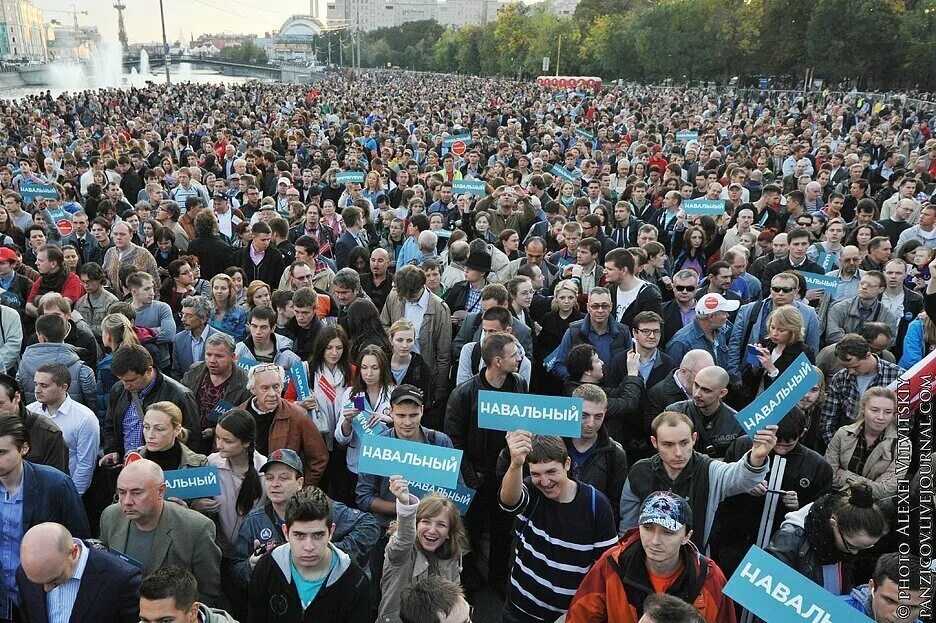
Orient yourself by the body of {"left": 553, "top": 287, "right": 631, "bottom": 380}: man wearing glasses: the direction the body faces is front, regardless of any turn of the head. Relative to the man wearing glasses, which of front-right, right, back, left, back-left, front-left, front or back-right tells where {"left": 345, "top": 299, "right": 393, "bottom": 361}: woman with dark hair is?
right

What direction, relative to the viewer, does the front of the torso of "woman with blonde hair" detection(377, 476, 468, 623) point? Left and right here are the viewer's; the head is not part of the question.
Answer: facing the viewer

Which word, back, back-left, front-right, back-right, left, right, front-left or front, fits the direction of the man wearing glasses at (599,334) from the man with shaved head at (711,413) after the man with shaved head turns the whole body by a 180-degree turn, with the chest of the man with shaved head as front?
left

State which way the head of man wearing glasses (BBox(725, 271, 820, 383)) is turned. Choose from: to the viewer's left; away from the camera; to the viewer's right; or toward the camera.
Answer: toward the camera

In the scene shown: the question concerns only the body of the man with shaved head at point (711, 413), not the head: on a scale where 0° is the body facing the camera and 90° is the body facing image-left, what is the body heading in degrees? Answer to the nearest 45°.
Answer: approximately 45°

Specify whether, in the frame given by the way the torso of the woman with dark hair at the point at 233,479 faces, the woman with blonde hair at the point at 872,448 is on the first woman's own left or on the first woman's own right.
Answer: on the first woman's own left

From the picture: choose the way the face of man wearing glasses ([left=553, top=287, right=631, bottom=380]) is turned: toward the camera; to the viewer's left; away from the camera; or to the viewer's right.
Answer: toward the camera

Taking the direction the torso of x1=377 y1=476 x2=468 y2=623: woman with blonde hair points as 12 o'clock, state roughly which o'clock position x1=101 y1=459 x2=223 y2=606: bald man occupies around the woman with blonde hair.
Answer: The bald man is roughly at 3 o'clock from the woman with blonde hair.

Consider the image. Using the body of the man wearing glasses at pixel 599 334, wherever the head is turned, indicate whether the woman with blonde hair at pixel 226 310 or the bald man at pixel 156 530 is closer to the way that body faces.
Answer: the bald man

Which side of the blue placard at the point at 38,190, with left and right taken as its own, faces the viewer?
front

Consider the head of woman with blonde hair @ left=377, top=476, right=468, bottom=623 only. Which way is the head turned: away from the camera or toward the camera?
toward the camera

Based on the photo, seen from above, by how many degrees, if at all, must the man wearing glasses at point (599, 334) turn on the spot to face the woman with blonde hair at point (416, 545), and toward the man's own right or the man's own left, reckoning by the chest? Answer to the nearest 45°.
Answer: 0° — they already face them

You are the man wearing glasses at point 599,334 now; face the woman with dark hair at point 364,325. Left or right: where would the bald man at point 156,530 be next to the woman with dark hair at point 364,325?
left

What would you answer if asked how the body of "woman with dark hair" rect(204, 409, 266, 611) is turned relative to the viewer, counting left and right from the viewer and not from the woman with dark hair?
facing the viewer and to the left of the viewer
